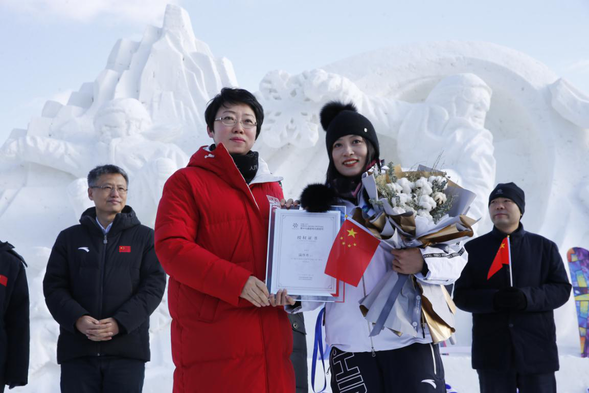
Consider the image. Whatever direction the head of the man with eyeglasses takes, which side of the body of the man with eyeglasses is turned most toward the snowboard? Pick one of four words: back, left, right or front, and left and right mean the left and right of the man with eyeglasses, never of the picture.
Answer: left

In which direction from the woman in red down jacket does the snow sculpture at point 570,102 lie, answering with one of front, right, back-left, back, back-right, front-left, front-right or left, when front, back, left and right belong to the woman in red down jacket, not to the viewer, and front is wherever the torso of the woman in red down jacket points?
left

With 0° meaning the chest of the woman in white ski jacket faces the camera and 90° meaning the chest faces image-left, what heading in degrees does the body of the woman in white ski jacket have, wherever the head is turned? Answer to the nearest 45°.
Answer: approximately 0°

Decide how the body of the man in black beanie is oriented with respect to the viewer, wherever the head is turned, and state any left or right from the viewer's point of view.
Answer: facing the viewer

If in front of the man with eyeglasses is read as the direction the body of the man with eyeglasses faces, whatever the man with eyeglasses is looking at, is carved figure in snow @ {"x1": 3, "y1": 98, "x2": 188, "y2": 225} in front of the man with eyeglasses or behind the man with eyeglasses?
behind

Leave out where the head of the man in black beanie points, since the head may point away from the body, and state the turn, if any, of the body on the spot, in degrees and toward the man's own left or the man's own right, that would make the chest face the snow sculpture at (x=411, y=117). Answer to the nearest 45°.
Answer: approximately 180°

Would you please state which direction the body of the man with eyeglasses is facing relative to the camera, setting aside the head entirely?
toward the camera

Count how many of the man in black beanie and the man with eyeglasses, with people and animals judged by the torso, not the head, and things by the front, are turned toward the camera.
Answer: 2

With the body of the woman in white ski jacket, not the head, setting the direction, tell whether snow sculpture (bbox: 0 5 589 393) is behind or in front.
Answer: behind

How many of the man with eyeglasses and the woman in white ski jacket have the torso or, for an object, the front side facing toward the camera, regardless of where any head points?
2

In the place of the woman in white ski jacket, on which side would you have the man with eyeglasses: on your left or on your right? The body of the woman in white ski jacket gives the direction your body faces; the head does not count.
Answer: on your right

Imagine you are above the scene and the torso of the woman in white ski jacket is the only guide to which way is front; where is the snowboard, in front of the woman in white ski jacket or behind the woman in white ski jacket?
behind

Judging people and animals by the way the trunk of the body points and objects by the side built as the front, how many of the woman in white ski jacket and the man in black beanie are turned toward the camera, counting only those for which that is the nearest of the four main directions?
2
